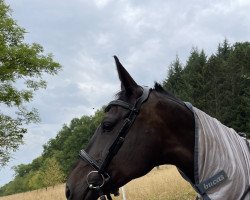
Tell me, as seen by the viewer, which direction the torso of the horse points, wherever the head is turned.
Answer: to the viewer's left
